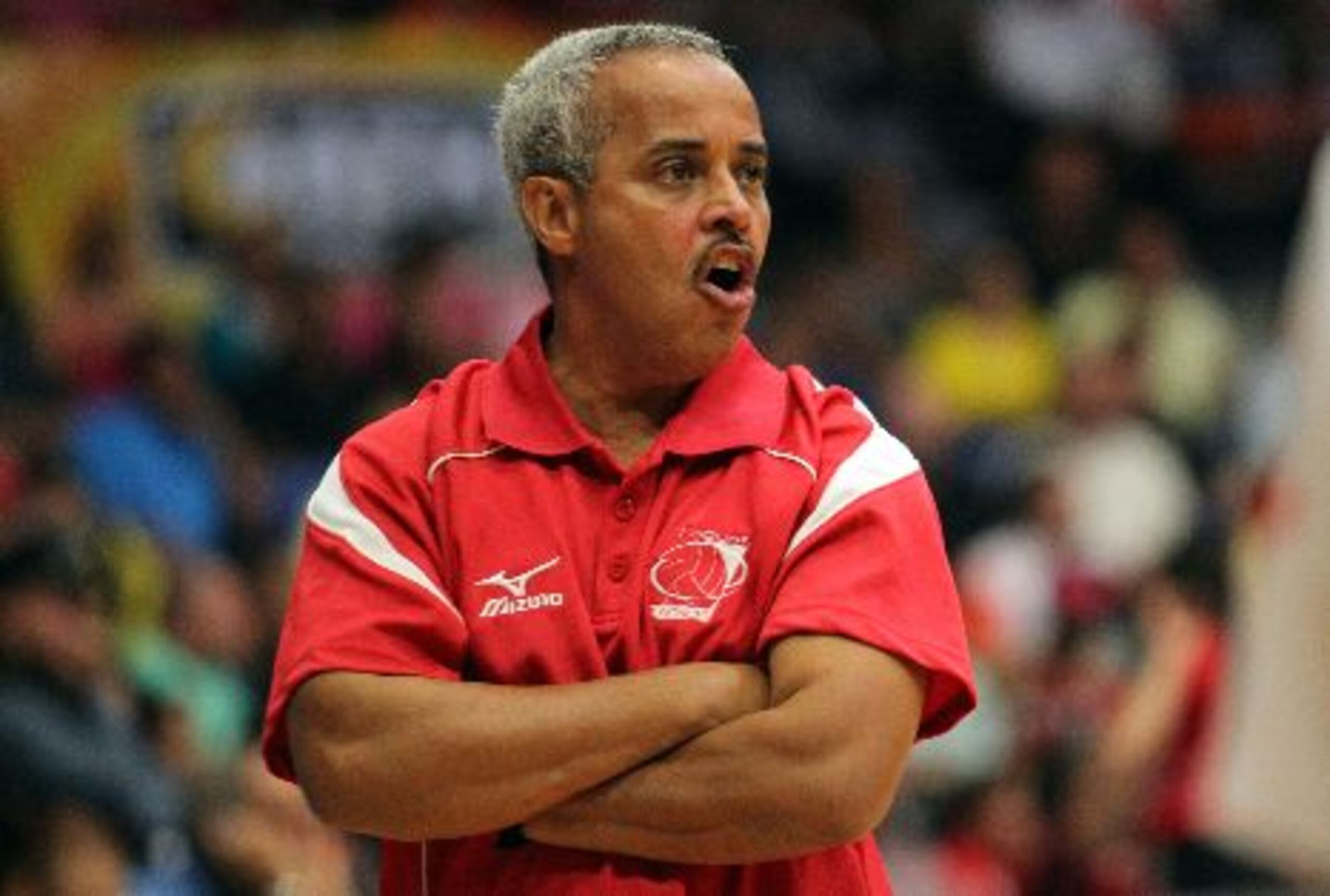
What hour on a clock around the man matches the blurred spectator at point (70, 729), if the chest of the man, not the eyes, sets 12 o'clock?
The blurred spectator is roughly at 5 o'clock from the man.

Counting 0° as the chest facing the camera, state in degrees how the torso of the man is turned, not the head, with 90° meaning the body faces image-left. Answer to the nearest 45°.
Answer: approximately 0°

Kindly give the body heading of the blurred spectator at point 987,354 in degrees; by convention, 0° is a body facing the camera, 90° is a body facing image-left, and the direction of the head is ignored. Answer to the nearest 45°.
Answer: approximately 0°

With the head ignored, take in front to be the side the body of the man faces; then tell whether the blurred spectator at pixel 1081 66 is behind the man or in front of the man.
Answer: behind
